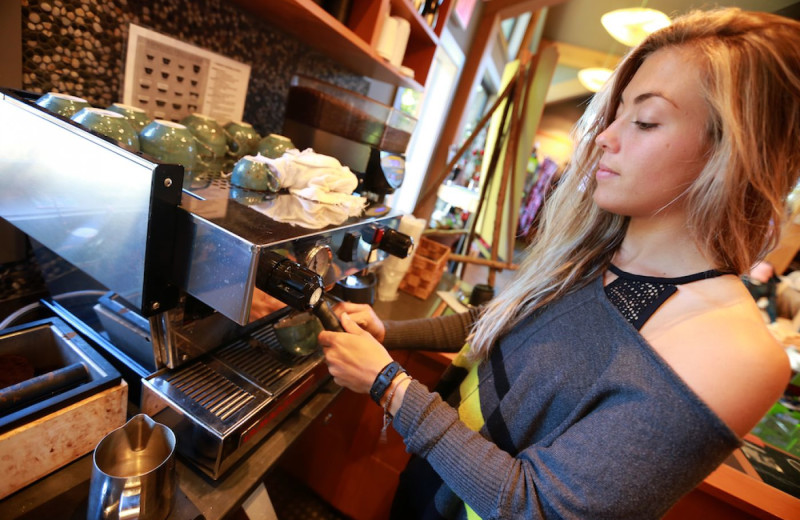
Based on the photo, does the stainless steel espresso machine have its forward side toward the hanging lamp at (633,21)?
no

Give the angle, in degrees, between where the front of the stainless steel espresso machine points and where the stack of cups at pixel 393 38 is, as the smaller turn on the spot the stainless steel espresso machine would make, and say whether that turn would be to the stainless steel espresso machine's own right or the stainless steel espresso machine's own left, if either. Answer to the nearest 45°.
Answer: approximately 90° to the stainless steel espresso machine's own left

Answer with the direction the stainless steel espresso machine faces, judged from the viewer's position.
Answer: facing the viewer and to the right of the viewer

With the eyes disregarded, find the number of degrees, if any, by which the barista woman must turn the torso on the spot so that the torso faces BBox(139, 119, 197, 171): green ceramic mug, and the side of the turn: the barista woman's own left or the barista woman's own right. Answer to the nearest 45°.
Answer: approximately 45° to the barista woman's own right

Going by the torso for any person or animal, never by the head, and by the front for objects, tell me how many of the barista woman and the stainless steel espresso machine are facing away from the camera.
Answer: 0

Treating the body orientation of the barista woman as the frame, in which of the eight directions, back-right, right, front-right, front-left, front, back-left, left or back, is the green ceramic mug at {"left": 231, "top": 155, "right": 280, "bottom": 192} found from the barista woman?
front-right

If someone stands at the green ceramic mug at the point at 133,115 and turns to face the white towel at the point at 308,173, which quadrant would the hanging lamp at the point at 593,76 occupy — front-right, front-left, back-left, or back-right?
front-left

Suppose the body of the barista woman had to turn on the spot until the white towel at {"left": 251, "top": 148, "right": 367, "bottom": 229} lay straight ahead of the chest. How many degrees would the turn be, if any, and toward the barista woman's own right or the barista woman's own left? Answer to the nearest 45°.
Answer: approximately 45° to the barista woman's own right

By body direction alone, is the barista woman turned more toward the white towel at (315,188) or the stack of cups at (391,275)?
the white towel

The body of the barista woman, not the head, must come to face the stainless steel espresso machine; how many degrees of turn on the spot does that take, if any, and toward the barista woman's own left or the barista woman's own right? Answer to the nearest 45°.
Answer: approximately 45° to the barista woman's own right

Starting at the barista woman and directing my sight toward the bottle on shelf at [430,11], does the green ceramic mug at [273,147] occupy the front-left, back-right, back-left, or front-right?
front-left

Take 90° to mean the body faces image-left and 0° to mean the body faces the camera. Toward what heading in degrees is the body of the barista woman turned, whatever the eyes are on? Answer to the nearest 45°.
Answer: approximately 45°

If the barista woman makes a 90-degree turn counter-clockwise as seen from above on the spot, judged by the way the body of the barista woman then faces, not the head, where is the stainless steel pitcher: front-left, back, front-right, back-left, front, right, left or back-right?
right

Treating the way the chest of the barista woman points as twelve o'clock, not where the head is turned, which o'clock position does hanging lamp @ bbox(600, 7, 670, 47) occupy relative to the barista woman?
The hanging lamp is roughly at 4 o'clock from the barista woman.

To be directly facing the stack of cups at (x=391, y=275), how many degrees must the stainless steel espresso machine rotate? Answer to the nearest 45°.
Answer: approximately 90° to its left

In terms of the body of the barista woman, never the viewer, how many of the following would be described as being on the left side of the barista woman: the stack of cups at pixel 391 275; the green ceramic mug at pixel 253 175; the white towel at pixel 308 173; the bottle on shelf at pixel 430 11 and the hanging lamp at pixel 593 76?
0

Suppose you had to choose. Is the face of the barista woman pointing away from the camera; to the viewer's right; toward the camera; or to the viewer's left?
to the viewer's left

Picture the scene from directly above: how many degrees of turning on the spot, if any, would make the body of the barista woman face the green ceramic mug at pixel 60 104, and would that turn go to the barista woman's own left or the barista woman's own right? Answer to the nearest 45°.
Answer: approximately 45° to the barista woman's own right
